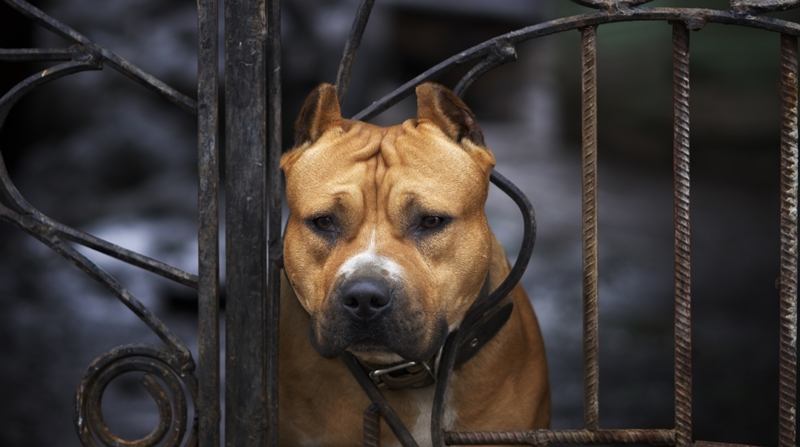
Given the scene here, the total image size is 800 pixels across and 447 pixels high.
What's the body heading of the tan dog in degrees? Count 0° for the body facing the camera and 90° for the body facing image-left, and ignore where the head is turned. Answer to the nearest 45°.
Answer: approximately 0°
